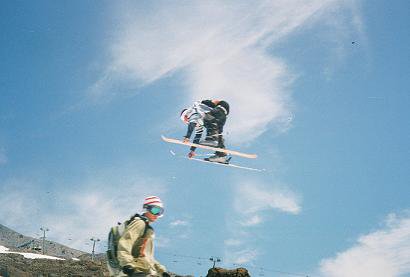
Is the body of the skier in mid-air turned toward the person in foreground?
no

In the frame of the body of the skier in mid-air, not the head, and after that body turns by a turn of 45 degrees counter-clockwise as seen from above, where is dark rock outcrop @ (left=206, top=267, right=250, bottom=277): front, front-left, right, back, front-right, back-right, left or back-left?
back-right
